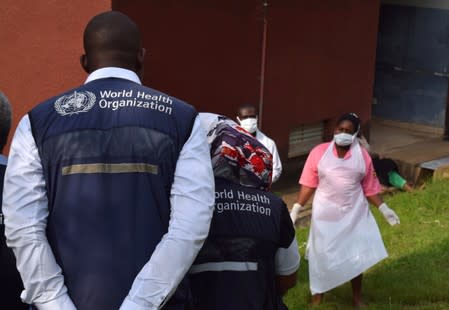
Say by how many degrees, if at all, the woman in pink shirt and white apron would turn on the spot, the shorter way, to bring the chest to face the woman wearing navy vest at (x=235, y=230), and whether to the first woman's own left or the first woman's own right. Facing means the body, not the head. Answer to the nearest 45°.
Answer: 0° — they already face them

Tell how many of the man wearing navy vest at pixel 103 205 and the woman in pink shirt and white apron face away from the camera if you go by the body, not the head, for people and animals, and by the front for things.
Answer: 1

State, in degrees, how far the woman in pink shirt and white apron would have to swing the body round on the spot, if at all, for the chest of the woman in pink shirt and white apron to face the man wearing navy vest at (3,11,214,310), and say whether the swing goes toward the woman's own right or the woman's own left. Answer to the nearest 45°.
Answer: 0° — they already face them

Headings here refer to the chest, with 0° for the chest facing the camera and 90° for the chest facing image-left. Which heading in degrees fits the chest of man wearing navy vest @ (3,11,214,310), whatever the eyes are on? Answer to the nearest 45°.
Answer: approximately 180°

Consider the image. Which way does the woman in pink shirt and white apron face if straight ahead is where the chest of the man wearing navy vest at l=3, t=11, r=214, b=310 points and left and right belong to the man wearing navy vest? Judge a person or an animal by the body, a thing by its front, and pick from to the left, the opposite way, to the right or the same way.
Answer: the opposite way

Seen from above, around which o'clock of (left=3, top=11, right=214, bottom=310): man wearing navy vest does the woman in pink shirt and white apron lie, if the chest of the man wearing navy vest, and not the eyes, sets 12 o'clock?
The woman in pink shirt and white apron is roughly at 1 o'clock from the man wearing navy vest.

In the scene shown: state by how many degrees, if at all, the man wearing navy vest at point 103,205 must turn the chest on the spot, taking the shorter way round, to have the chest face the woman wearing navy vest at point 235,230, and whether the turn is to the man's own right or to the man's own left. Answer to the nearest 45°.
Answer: approximately 45° to the man's own right

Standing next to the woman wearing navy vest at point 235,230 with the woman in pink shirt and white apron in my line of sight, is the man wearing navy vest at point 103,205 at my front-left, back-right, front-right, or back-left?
back-left
